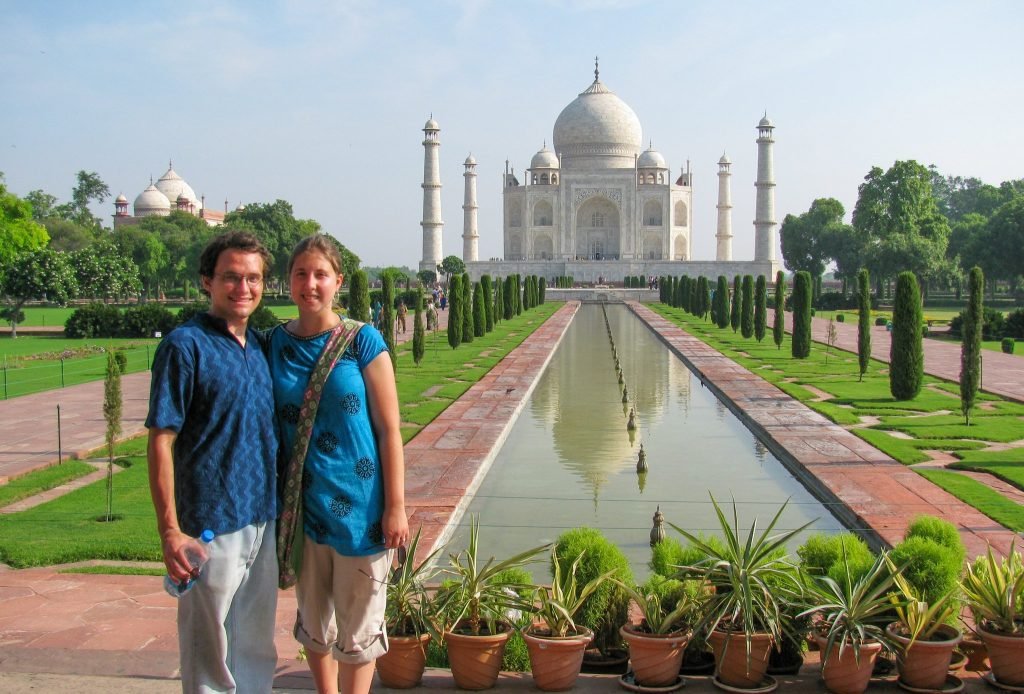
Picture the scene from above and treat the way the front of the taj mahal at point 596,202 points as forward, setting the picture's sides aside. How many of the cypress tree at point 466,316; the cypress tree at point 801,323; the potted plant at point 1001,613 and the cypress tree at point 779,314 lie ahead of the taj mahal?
4

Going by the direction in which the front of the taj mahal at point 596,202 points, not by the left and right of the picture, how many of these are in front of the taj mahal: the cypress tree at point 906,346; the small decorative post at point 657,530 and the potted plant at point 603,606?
3

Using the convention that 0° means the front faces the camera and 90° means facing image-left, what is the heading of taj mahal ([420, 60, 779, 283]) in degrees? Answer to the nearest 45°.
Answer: approximately 0°

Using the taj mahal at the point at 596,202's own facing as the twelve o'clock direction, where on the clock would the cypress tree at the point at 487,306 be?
The cypress tree is roughly at 12 o'clock from the taj mahal.

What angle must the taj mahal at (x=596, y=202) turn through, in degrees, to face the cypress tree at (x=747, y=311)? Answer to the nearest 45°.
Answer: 0° — it already faces it

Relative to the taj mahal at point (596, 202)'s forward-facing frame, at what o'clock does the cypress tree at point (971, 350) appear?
The cypress tree is roughly at 12 o'clock from the taj mahal.

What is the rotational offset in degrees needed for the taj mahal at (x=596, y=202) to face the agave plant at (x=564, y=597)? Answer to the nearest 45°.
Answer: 0° — it already faces it

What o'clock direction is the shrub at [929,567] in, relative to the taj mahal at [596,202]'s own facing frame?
The shrub is roughly at 12 o'clock from the taj mahal.

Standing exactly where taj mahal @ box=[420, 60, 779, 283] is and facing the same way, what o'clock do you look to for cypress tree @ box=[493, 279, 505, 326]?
The cypress tree is roughly at 12 o'clock from the taj mahal.

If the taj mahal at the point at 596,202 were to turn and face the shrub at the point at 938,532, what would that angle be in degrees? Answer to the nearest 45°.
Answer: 0° — it already faces it

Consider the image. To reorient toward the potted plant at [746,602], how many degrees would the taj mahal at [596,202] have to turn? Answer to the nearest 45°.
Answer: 0° — it already faces it
